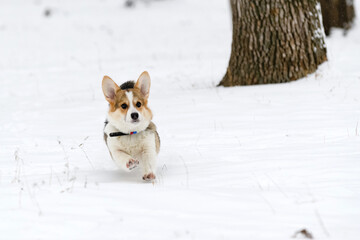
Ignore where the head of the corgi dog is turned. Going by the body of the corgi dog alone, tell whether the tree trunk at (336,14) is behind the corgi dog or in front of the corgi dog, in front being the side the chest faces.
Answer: behind

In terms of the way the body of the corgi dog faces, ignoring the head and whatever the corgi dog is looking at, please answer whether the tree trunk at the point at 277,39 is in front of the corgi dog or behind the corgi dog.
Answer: behind

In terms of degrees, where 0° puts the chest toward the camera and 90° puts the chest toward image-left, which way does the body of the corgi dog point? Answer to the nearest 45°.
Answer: approximately 0°
